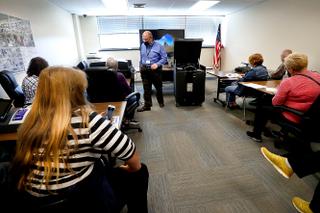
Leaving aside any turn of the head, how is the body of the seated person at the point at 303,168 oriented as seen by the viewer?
to the viewer's left

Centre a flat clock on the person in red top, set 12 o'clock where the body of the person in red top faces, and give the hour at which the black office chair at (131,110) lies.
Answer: The black office chair is roughly at 10 o'clock from the person in red top.

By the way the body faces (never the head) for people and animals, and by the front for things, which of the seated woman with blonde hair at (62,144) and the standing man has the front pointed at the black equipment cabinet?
the seated woman with blonde hair

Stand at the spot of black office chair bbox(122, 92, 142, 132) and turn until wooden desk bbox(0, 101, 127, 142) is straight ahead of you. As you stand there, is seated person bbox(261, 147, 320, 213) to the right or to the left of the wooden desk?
left

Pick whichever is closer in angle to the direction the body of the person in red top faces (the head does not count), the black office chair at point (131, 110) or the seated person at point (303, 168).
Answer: the black office chair

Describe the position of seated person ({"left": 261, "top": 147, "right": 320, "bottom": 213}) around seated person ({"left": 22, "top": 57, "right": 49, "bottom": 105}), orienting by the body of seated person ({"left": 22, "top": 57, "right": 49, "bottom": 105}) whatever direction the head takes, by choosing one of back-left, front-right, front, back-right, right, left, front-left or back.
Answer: right

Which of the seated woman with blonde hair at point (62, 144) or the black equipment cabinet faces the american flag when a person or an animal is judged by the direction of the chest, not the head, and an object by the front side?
the seated woman with blonde hair

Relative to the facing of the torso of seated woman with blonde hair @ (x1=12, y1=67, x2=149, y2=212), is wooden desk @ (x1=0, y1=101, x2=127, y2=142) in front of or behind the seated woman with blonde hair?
in front

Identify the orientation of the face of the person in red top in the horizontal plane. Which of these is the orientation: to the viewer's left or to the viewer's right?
to the viewer's left
